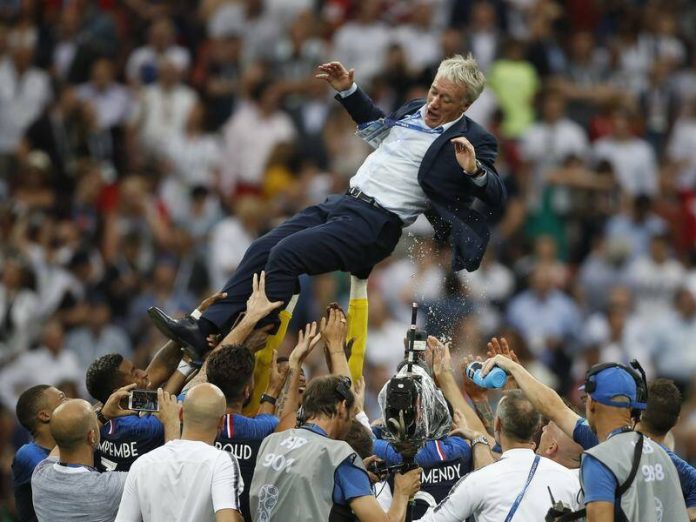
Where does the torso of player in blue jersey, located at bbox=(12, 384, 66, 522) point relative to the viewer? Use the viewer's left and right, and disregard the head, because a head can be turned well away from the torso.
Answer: facing to the right of the viewer

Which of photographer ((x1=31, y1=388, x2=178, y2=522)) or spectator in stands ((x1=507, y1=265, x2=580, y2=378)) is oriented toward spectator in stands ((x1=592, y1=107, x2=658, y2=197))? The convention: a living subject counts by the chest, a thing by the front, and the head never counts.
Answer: the photographer

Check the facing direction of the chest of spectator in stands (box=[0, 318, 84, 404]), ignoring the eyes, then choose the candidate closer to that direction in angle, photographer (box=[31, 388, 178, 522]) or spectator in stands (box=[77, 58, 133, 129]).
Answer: the photographer

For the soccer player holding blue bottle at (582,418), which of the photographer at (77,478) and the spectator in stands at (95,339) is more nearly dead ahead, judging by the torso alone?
the spectator in stands

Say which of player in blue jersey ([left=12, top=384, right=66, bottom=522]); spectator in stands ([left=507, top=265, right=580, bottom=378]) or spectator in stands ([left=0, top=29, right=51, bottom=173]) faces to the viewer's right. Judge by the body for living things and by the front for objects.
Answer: player in blue jersey ([left=12, top=384, right=66, bottom=522])

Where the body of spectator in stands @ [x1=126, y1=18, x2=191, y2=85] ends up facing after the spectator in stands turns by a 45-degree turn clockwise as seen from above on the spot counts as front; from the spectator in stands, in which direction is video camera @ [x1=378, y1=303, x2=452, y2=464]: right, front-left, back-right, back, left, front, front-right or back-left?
front-left

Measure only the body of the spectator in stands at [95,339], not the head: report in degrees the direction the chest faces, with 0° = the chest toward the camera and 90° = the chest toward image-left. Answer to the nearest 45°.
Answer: approximately 0°

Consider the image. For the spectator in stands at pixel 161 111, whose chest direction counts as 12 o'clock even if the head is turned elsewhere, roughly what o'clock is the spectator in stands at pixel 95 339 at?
the spectator in stands at pixel 95 339 is roughly at 1 o'clock from the spectator in stands at pixel 161 111.

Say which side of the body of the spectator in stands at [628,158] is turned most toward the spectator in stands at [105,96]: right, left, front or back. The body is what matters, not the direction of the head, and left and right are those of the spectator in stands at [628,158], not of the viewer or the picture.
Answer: right

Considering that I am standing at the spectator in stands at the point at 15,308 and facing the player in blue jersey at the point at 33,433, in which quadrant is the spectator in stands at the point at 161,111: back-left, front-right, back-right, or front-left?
back-left

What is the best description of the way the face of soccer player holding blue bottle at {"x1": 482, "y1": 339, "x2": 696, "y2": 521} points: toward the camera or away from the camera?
away from the camera

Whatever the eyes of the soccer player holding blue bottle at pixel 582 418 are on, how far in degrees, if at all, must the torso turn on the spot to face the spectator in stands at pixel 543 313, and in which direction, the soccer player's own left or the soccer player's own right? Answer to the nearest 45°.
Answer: approximately 45° to the soccer player's own right

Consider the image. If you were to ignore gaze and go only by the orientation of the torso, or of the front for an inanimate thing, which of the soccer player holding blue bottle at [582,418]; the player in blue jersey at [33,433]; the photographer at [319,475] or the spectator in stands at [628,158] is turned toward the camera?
the spectator in stands at [628,158]
